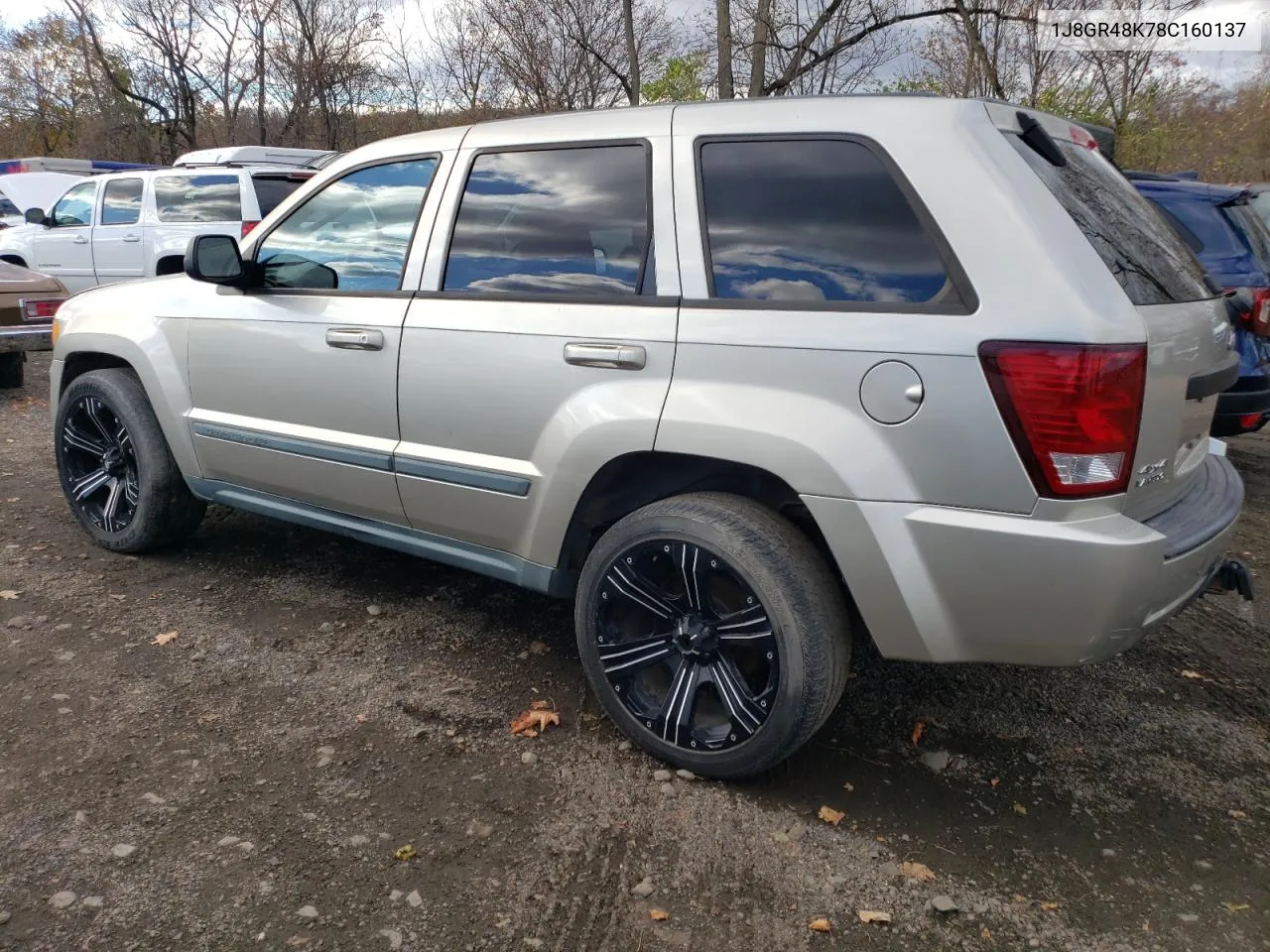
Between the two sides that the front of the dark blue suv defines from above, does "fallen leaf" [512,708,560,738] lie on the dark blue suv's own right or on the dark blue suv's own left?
on the dark blue suv's own left

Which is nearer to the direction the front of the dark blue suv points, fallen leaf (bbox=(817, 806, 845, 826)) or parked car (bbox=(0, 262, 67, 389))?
the parked car

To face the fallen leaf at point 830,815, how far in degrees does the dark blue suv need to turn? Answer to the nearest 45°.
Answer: approximately 135° to its left

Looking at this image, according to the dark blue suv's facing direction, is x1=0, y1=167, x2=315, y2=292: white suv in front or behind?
in front

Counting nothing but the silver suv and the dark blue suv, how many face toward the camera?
0

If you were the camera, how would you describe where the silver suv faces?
facing away from the viewer and to the left of the viewer

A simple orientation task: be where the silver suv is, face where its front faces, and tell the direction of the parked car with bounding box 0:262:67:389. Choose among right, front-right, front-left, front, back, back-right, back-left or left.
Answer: front

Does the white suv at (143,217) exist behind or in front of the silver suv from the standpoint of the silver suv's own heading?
in front

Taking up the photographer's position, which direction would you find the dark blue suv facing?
facing away from the viewer and to the left of the viewer

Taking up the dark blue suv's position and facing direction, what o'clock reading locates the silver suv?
The silver suv is roughly at 8 o'clock from the dark blue suv.

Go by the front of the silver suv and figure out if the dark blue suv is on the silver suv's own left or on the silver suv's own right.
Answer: on the silver suv's own right
